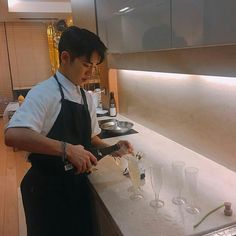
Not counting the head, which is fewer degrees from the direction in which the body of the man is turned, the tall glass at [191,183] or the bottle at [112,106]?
the tall glass

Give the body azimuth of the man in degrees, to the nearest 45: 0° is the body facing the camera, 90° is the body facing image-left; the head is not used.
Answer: approximately 315°

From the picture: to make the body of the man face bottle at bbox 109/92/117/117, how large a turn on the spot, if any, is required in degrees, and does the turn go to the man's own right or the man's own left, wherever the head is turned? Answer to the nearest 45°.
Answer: approximately 135° to the man's own left

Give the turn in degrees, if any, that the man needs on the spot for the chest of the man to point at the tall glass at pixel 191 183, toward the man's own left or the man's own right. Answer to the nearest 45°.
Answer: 0° — they already face it
